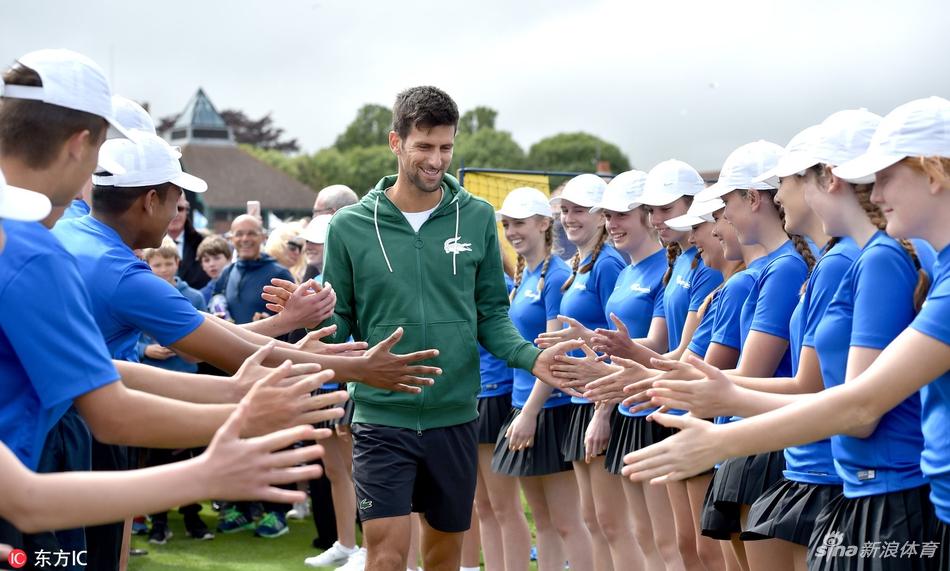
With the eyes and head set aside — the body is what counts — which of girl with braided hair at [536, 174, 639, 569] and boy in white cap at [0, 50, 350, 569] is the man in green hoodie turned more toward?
the boy in white cap

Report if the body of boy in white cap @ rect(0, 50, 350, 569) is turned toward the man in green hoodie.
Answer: yes

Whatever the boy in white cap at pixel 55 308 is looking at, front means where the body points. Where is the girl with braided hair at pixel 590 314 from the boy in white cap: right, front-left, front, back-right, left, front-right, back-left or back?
front

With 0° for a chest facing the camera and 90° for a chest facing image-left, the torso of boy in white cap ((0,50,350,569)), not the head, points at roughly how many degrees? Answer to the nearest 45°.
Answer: approximately 225°

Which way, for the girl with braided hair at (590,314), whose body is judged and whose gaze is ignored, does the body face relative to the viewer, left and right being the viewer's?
facing the viewer and to the left of the viewer

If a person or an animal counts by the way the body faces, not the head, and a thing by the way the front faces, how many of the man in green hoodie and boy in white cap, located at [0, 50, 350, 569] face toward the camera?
1

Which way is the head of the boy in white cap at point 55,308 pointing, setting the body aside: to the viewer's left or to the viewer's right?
to the viewer's right

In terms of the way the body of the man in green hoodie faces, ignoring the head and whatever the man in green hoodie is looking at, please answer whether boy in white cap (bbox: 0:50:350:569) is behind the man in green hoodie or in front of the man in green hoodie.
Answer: in front

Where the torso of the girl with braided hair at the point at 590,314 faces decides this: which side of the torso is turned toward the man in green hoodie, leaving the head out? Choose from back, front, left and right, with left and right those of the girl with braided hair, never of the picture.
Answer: front

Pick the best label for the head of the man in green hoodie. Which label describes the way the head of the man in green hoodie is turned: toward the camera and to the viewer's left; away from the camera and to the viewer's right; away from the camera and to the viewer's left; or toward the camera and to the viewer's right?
toward the camera and to the viewer's right

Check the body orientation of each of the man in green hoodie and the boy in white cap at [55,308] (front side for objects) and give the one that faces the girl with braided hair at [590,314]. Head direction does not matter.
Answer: the boy in white cap

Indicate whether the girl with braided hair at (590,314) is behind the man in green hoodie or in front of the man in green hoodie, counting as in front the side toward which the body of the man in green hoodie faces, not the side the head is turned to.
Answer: behind

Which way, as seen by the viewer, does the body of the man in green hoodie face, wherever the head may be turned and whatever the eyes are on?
toward the camera

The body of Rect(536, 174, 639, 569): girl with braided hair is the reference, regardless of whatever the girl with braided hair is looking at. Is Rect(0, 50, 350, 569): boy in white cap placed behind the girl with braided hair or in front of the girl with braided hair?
in front
